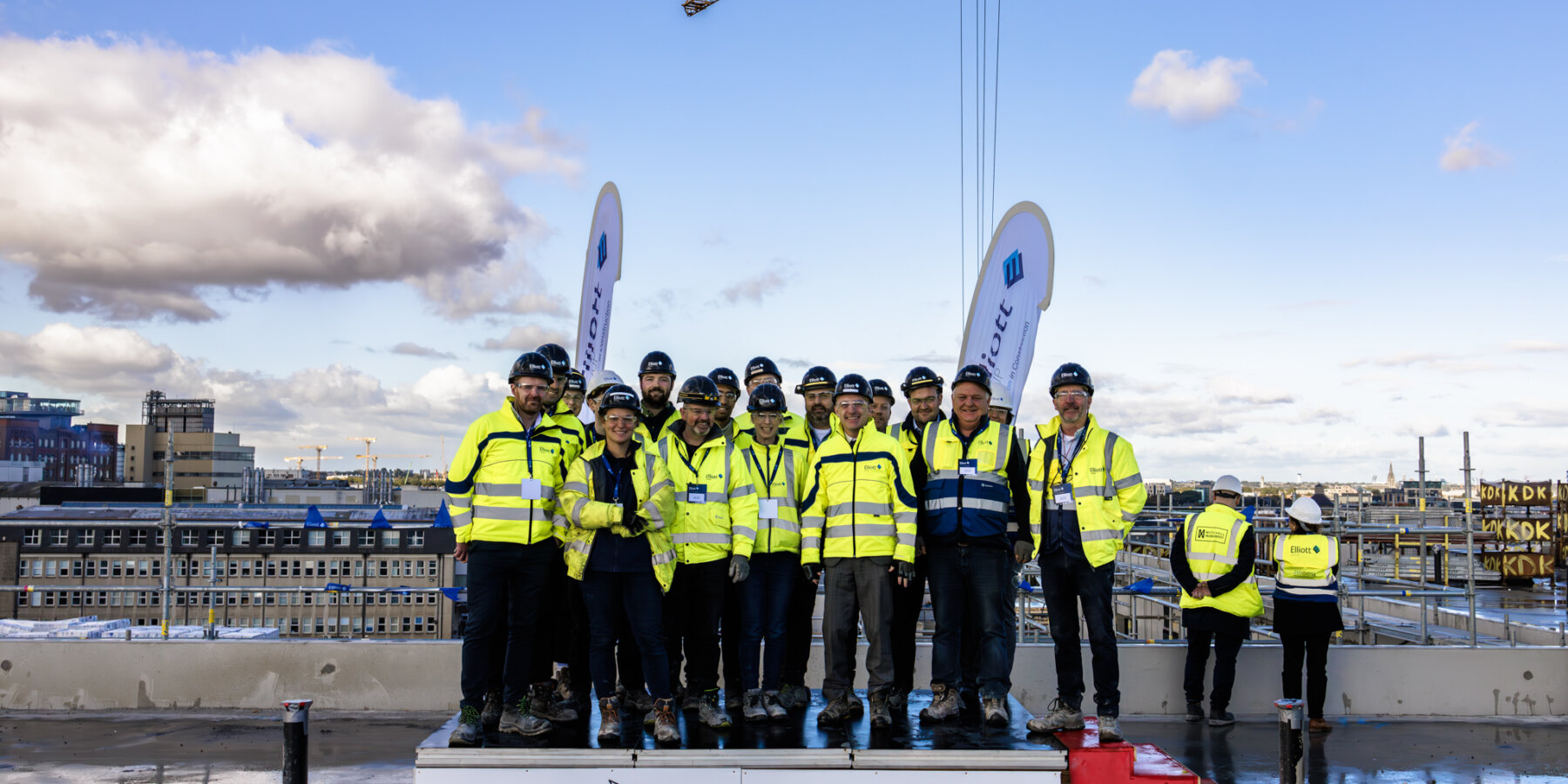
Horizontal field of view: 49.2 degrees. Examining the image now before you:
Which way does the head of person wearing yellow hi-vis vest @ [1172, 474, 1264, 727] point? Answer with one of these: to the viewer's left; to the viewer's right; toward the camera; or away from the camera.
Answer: away from the camera

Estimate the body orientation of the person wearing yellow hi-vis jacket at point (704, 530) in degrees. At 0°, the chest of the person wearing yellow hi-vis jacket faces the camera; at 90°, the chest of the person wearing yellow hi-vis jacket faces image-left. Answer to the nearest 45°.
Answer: approximately 0°

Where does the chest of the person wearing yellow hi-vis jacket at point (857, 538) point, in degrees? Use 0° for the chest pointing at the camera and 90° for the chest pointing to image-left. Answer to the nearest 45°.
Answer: approximately 0°

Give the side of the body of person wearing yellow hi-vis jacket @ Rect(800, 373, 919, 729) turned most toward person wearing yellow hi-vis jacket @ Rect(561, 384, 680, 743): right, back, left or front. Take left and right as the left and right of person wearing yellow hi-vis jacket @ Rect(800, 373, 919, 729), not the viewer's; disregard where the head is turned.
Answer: right

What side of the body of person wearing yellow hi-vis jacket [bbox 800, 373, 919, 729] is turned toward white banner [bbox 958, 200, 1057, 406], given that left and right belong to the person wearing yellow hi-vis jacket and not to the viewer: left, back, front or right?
back

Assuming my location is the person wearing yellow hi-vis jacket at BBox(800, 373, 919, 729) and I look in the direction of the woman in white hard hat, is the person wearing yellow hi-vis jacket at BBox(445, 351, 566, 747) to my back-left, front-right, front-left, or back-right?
back-left

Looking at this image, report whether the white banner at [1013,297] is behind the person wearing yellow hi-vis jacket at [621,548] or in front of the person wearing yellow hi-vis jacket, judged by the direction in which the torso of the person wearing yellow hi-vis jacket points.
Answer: behind
